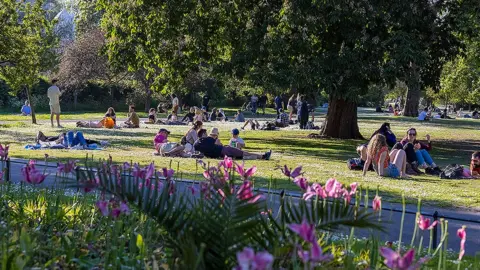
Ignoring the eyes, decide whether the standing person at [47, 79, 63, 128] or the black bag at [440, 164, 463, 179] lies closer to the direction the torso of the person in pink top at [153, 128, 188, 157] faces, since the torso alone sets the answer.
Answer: the black bag

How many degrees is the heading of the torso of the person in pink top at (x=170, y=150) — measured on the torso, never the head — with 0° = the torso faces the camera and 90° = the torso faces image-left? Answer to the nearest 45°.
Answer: approximately 270°

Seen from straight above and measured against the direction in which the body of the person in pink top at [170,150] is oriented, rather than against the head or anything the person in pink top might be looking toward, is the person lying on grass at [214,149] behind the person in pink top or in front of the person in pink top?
in front

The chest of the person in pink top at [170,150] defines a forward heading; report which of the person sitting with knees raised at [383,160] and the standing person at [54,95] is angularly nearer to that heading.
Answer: the person sitting with knees raised

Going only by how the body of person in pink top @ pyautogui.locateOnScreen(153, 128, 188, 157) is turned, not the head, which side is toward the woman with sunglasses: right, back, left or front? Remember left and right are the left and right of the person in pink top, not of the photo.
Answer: front

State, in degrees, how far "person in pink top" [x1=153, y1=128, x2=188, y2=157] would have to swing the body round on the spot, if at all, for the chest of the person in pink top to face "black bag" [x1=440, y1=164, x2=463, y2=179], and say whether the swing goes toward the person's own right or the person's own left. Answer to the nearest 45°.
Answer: approximately 45° to the person's own right

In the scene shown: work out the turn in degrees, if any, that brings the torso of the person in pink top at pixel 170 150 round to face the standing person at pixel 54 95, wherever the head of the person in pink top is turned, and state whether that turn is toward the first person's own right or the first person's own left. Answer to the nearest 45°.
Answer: approximately 135° to the first person's own left

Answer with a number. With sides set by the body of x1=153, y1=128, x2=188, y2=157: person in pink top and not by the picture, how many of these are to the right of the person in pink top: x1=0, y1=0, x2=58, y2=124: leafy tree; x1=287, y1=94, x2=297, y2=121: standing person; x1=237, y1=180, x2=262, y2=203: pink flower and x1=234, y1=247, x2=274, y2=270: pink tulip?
2

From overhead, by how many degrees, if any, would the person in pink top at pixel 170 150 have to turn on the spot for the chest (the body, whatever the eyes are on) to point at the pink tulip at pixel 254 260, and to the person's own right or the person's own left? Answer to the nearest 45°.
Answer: approximately 90° to the person's own right

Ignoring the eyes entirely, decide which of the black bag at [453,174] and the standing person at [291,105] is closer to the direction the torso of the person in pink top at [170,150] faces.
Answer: the black bag

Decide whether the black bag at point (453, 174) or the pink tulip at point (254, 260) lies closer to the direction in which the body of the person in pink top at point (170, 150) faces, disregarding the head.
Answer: the black bag

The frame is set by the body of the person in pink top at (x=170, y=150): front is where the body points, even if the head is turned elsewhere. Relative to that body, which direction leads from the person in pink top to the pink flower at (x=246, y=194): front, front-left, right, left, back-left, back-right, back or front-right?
right

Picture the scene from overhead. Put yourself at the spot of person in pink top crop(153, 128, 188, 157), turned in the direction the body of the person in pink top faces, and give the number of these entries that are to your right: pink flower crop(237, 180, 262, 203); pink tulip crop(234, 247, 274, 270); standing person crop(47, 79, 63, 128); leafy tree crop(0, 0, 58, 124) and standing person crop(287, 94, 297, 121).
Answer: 2
